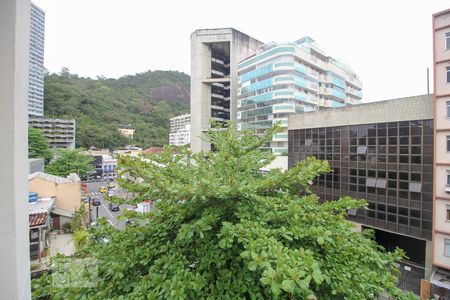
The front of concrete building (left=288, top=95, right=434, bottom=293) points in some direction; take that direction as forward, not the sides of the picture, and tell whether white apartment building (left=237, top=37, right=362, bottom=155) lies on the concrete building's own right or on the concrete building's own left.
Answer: on the concrete building's own right

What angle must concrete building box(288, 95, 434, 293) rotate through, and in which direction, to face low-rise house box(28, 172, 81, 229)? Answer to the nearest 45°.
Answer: approximately 45° to its right

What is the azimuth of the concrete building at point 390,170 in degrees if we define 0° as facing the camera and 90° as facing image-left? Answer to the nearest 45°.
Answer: approximately 45°

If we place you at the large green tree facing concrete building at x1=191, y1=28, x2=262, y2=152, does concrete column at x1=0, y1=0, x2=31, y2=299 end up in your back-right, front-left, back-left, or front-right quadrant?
back-left

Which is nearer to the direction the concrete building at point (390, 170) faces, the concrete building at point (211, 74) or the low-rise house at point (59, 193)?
the low-rise house

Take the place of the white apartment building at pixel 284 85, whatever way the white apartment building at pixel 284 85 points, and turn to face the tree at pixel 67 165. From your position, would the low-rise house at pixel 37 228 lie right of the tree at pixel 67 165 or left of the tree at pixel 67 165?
left

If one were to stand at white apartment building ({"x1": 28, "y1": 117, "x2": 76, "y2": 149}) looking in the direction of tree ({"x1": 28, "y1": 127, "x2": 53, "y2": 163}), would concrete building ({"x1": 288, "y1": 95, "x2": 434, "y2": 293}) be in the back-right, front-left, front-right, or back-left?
front-left

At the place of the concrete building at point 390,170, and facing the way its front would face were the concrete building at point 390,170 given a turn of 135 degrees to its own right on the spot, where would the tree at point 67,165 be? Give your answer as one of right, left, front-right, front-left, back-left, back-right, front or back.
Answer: left

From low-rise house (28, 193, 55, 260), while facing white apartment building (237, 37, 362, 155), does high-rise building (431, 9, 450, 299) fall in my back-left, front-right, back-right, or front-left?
front-right

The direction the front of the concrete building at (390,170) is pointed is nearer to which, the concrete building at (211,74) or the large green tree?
the large green tree

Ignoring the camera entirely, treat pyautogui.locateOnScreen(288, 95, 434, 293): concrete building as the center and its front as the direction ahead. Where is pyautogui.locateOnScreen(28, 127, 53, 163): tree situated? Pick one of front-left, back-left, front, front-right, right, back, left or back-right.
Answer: front-right

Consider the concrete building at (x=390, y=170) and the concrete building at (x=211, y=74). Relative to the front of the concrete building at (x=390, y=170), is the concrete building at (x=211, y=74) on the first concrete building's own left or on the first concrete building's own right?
on the first concrete building's own right
